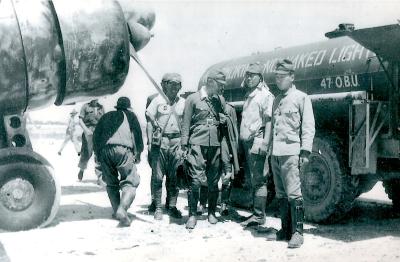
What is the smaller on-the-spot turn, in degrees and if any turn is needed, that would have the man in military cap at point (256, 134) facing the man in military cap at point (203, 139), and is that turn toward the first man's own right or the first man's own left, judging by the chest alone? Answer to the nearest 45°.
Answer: approximately 45° to the first man's own right

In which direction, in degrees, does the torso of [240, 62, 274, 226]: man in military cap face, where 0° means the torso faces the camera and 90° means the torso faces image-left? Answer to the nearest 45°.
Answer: approximately 45°

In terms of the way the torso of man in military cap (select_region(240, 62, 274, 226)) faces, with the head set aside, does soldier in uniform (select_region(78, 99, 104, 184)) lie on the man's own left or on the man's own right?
on the man's own right

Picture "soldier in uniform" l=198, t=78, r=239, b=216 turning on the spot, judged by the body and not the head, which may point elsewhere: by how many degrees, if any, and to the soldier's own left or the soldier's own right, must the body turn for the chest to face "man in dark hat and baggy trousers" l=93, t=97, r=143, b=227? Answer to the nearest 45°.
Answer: approximately 45° to the soldier's own right

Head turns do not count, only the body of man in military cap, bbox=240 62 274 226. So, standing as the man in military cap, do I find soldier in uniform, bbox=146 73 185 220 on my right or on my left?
on my right

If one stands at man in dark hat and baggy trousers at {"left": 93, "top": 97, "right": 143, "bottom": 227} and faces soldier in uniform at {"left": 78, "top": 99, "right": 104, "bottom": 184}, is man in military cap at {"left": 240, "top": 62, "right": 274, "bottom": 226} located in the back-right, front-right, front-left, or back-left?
back-right
